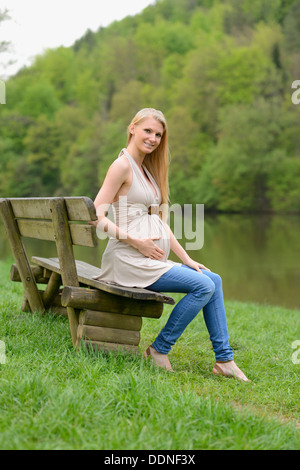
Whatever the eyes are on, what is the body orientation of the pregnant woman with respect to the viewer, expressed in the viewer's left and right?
facing the viewer and to the right of the viewer
